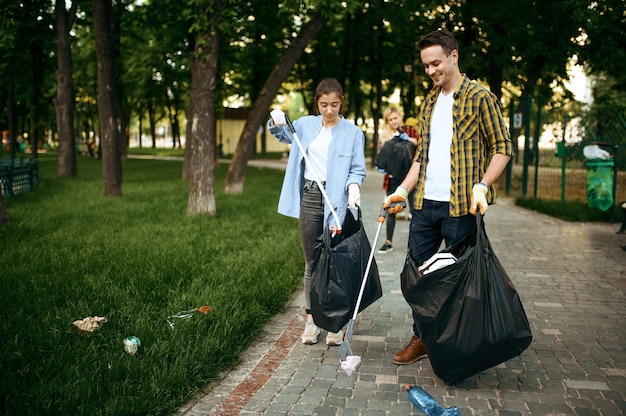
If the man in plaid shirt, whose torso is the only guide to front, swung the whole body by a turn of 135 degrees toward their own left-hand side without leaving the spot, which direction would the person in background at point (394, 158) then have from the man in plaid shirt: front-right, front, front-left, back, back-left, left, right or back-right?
left

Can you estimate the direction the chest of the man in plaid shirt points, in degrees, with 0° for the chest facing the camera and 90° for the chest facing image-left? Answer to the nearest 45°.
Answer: approximately 45°

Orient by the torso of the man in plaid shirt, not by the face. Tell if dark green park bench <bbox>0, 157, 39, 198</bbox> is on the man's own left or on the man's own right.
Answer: on the man's own right

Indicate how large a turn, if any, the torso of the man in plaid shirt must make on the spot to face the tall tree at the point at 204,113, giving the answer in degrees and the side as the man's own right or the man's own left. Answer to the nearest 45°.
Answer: approximately 90° to the man's own right

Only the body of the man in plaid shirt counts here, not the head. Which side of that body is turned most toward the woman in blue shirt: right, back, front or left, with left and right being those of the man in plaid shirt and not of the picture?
right

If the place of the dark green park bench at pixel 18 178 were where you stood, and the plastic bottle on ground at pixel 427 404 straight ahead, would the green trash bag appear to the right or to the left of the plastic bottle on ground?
left

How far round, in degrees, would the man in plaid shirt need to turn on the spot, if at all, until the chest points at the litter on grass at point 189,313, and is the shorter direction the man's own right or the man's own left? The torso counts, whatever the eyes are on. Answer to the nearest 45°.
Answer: approximately 45° to the man's own right

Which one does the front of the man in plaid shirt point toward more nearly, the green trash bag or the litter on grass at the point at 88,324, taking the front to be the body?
the litter on grass
